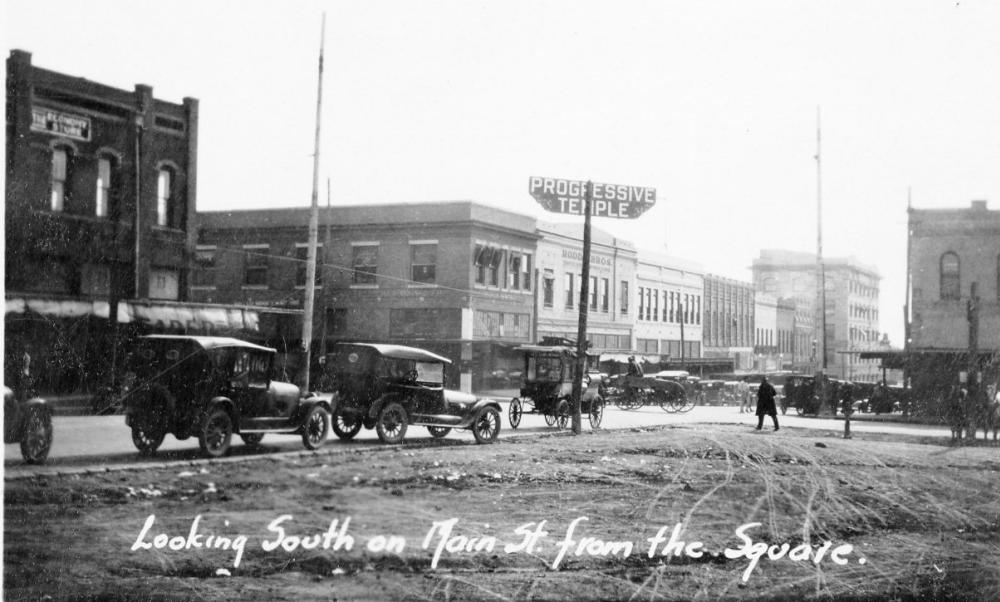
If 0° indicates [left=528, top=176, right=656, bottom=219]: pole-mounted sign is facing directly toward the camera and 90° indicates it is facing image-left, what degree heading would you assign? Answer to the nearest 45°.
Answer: approximately 0°

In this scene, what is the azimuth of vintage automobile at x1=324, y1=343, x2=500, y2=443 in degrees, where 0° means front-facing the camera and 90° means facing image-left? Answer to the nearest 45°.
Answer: approximately 225°

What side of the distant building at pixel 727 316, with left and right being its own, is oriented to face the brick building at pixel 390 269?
right

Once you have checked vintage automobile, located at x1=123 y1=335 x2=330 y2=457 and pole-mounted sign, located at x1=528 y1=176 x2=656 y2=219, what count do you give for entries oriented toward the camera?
1

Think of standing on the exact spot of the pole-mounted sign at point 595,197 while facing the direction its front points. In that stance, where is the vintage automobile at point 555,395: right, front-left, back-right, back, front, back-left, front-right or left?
back

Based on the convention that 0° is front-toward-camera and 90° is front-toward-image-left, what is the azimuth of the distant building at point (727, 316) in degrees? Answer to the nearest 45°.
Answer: approximately 315°

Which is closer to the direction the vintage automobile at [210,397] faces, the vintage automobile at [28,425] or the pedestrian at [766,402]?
the pedestrian
